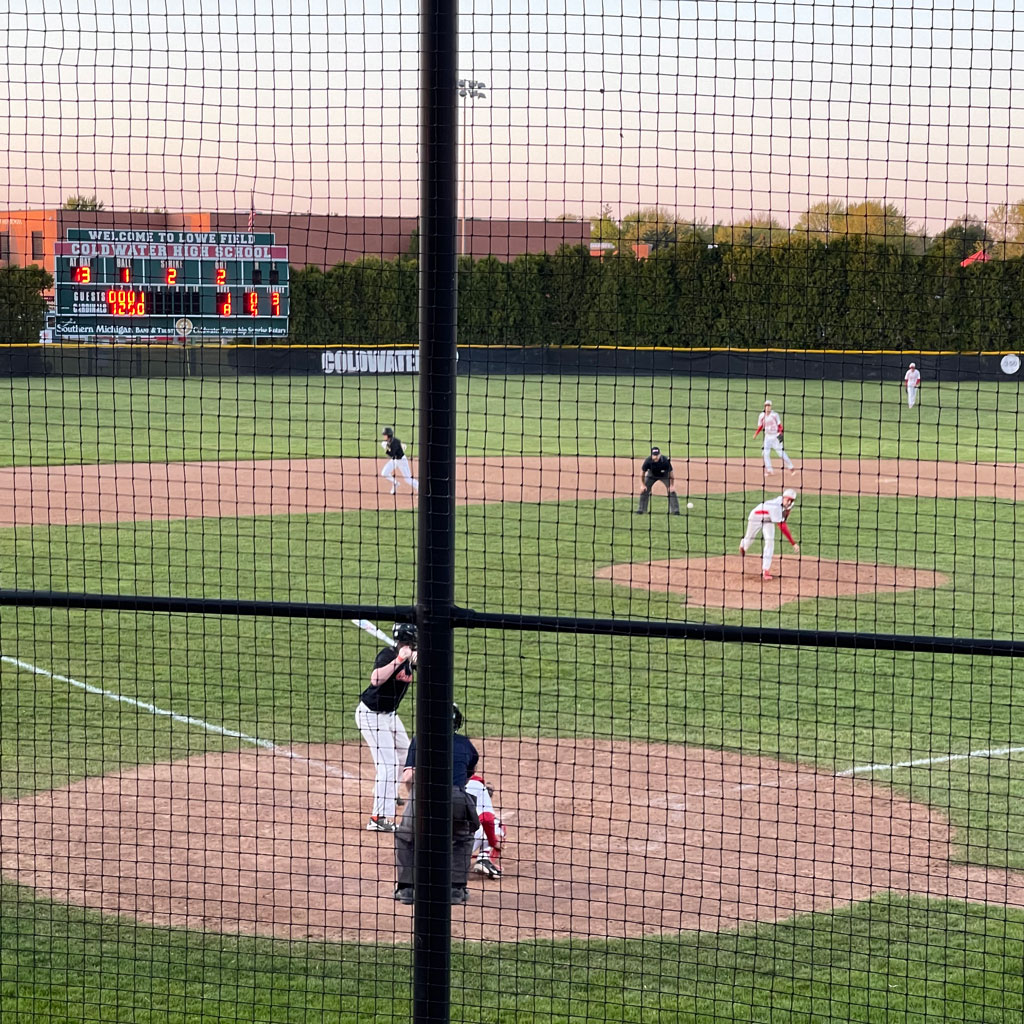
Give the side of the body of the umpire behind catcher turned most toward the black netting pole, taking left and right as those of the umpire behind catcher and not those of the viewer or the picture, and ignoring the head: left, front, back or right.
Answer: back

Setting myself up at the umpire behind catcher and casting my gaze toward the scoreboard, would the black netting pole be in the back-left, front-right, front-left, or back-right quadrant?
back-left

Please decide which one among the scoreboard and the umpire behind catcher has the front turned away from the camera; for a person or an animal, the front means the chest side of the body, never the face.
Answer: the umpire behind catcher

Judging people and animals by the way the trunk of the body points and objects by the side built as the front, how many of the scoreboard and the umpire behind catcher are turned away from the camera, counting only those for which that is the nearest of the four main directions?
1

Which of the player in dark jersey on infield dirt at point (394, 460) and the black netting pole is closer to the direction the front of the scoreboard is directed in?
the black netting pole

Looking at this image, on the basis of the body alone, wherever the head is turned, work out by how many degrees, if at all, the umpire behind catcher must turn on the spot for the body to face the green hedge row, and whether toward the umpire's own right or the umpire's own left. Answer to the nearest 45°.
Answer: approximately 45° to the umpire's own right

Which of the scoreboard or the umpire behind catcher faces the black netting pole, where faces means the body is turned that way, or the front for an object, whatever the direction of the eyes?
the scoreboard

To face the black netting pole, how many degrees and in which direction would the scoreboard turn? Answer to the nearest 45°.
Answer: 0° — it already faces it

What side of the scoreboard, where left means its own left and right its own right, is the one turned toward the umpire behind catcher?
front

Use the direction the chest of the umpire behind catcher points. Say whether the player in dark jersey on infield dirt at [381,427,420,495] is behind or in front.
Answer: in front

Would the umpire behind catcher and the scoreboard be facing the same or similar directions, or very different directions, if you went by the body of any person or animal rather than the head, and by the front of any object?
very different directions

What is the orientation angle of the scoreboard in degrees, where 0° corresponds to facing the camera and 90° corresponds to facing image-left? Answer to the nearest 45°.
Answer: approximately 0°

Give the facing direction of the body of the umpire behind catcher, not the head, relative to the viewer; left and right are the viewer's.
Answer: facing away from the viewer
